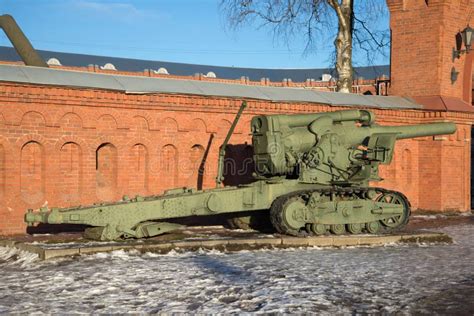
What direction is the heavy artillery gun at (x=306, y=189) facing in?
to the viewer's right

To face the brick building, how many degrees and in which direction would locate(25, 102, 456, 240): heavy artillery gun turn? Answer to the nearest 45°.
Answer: approximately 135° to its left
